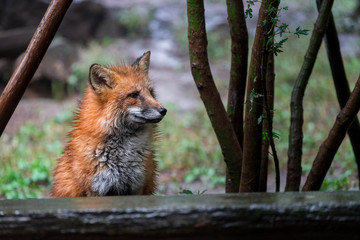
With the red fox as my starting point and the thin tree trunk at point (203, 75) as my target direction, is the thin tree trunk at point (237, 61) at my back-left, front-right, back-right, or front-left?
front-left

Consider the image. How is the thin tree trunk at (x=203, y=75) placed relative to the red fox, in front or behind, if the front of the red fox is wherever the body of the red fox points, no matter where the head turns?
in front

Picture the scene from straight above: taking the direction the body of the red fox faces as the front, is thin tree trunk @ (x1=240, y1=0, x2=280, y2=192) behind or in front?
in front
